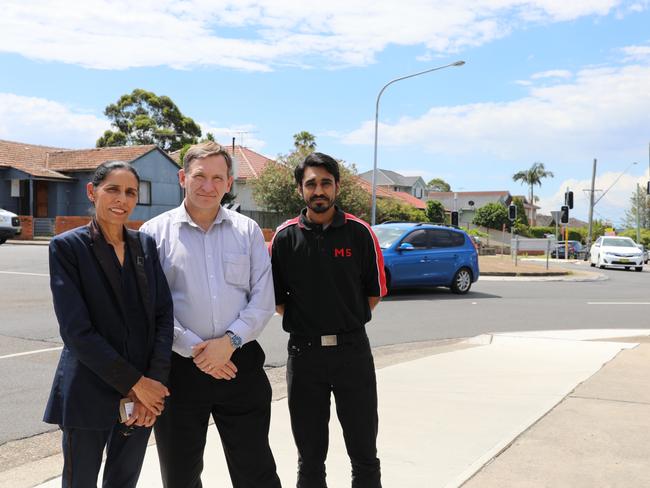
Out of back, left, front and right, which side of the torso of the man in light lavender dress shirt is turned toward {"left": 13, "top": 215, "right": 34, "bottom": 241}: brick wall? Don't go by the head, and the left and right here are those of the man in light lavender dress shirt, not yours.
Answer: back

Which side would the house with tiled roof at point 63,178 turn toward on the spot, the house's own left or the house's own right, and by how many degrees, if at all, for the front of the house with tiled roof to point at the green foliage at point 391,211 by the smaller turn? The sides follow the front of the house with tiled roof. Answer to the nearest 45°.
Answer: approximately 135° to the house's own left

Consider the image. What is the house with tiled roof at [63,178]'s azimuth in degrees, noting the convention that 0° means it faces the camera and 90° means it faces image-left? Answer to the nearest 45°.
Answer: approximately 45°

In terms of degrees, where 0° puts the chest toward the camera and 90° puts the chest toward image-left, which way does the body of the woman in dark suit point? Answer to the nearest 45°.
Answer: approximately 315°

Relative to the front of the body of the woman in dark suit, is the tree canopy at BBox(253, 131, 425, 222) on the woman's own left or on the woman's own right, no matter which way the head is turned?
on the woman's own left

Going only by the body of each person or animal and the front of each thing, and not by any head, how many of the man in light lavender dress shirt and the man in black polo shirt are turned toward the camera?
2

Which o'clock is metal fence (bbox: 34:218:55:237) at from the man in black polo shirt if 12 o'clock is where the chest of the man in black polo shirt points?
The metal fence is roughly at 5 o'clock from the man in black polo shirt.
